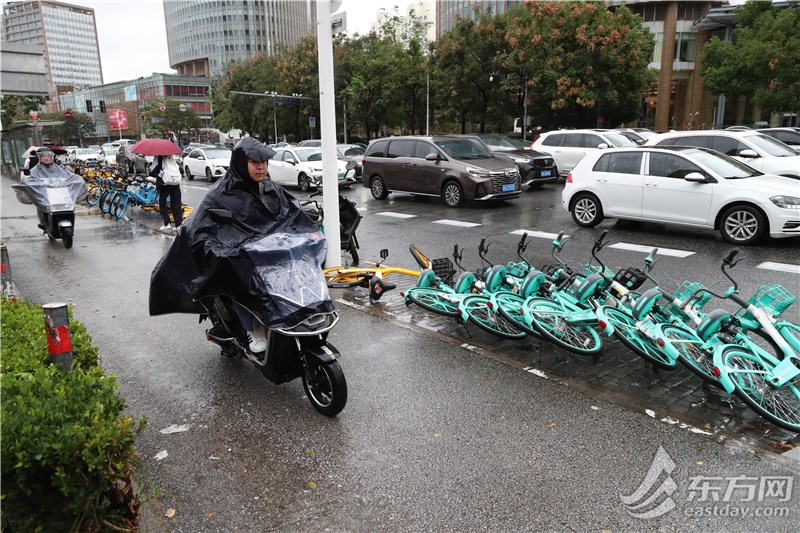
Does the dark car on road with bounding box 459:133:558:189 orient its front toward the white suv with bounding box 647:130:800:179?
yes

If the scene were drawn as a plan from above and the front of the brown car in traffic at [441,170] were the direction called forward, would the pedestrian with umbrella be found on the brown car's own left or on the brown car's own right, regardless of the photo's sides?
on the brown car's own right

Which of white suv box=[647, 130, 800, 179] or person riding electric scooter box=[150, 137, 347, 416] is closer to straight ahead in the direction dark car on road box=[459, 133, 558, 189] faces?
the white suv

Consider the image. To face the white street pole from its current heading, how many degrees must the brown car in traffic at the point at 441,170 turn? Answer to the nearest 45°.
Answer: approximately 45° to its right

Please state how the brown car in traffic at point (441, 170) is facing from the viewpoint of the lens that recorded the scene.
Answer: facing the viewer and to the right of the viewer

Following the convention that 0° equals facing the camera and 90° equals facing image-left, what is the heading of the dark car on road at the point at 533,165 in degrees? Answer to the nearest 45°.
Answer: approximately 315°

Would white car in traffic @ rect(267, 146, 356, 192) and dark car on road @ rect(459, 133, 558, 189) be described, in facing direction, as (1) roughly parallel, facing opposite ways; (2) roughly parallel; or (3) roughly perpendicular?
roughly parallel

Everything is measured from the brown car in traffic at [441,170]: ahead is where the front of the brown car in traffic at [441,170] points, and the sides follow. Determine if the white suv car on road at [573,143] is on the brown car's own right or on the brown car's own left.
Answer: on the brown car's own left

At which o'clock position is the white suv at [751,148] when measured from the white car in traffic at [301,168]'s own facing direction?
The white suv is roughly at 12 o'clock from the white car in traffic.

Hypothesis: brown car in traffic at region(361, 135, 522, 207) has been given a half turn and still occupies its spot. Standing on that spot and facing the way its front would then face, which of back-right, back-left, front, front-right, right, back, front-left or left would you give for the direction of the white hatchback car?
back

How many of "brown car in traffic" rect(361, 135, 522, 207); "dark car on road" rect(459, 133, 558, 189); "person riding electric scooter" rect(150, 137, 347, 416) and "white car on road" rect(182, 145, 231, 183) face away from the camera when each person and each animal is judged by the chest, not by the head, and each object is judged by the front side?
0

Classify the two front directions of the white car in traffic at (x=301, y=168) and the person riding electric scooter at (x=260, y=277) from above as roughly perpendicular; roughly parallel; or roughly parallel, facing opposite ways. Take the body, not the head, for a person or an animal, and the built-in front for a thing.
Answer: roughly parallel

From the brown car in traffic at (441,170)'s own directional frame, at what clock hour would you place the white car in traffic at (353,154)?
the white car in traffic at (353,154) is roughly at 7 o'clock from the brown car in traffic at (441,170).

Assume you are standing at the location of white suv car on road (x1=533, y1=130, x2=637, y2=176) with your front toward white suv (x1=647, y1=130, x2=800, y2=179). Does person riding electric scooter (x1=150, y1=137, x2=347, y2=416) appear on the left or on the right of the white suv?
right

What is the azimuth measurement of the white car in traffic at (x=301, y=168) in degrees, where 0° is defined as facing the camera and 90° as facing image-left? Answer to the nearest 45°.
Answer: approximately 315°
